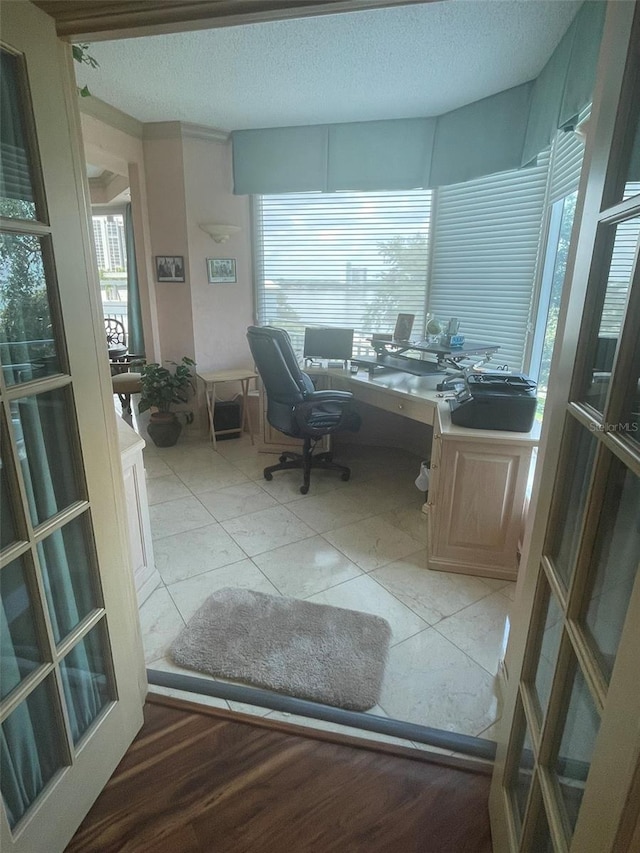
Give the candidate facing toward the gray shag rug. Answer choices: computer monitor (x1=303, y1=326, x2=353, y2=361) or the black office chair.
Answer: the computer monitor

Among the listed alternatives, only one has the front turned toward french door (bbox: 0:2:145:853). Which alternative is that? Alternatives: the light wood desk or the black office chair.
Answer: the light wood desk

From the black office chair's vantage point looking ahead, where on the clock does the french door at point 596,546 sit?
The french door is roughly at 4 o'clock from the black office chair.

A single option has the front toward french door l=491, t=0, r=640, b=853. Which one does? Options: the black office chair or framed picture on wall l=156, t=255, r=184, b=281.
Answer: the framed picture on wall

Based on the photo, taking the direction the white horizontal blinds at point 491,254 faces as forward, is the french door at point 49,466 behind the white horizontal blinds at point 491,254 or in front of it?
in front

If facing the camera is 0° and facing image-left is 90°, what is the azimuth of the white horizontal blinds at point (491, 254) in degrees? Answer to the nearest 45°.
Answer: approximately 45°

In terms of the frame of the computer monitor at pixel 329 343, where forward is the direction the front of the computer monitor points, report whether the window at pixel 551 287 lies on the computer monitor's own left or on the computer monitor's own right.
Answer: on the computer monitor's own left

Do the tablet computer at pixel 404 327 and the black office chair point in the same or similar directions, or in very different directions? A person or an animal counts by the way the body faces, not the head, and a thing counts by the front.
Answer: very different directions

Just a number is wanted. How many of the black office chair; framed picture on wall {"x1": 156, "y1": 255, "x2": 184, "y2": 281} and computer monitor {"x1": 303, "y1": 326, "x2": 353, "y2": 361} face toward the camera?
2

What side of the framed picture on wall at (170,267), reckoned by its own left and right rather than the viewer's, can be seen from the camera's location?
front

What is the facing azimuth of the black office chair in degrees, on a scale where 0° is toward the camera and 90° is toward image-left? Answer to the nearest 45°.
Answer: approximately 225°

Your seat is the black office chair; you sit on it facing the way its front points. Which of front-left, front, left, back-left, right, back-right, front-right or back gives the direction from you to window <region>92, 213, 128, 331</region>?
left

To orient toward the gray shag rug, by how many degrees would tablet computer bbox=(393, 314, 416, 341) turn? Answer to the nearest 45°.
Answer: approximately 45° to its left
